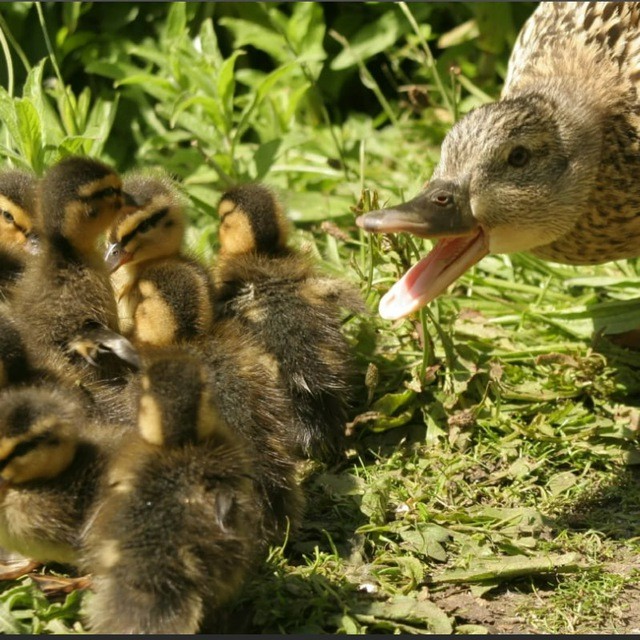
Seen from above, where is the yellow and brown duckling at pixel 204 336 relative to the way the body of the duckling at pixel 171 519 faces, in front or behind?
in front

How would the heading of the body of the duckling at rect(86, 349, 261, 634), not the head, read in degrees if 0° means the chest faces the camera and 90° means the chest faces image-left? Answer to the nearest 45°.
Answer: approximately 180°

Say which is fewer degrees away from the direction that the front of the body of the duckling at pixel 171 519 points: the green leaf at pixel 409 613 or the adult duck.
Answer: the adult duck

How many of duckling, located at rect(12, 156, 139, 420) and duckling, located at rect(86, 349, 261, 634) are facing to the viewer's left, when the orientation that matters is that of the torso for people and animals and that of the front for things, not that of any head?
0

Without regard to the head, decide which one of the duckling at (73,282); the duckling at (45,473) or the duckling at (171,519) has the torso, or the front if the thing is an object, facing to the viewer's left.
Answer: the duckling at (45,473)

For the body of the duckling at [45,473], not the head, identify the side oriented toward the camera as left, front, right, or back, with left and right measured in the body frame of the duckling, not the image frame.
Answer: left

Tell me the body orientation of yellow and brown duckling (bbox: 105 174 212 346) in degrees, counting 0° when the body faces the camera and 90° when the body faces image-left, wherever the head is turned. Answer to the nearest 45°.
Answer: approximately 90°

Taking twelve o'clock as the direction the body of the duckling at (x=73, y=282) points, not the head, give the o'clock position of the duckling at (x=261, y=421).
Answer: the duckling at (x=261, y=421) is roughly at 3 o'clock from the duckling at (x=73, y=282).

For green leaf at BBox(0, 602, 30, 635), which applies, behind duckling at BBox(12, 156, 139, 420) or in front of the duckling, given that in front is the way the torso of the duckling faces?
behind

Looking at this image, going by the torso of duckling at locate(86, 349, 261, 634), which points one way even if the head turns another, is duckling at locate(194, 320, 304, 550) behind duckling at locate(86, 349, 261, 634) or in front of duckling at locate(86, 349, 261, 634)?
in front

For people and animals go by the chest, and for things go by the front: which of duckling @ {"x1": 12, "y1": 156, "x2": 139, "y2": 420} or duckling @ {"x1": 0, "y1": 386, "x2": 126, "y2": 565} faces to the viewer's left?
duckling @ {"x1": 0, "y1": 386, "x2": 126, "y2": 565}

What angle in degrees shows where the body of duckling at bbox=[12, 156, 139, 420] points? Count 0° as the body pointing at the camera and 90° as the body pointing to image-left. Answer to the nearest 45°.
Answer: approximately 225°

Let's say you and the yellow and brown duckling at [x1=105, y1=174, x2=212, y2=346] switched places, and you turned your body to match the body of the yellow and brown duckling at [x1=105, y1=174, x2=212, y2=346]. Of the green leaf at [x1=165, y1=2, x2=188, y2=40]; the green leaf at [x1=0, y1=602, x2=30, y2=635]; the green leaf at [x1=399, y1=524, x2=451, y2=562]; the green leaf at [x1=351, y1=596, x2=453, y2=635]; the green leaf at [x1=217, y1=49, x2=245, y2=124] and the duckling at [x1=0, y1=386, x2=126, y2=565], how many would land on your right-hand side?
2

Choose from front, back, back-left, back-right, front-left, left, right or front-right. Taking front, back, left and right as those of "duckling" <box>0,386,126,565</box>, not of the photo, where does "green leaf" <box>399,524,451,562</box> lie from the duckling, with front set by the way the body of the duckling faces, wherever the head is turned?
back
